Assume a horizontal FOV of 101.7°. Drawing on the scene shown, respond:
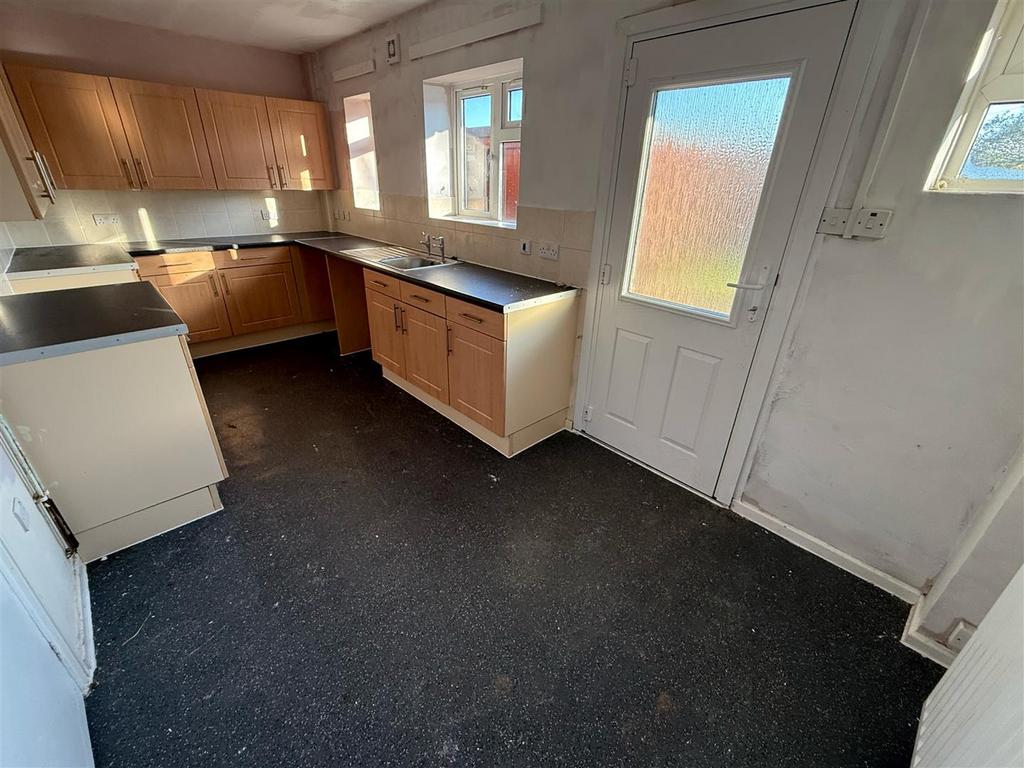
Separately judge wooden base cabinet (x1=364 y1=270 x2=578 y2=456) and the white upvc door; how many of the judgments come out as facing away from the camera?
0

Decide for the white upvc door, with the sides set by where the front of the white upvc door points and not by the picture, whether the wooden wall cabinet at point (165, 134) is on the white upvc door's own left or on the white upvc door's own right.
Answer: on the white upvc door's own right

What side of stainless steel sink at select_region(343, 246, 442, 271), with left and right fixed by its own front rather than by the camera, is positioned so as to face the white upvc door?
left

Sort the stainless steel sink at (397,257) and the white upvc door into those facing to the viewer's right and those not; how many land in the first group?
0

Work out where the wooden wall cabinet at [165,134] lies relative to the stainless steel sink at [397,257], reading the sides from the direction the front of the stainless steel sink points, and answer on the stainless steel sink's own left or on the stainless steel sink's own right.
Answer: on the stainless steel sink's own right

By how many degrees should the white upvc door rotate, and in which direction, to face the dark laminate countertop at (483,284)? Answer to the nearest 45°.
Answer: approximately 45° to its right

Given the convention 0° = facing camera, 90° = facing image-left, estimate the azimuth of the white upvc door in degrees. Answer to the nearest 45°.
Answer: approximately 45°

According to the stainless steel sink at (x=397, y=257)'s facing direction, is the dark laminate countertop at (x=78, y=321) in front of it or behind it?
in front

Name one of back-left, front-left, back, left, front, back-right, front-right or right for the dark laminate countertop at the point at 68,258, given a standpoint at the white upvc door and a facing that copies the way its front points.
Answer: front-right

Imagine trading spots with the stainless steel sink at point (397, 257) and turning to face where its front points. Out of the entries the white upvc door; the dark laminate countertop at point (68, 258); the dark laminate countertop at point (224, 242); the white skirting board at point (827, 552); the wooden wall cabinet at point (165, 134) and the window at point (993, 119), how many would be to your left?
3
